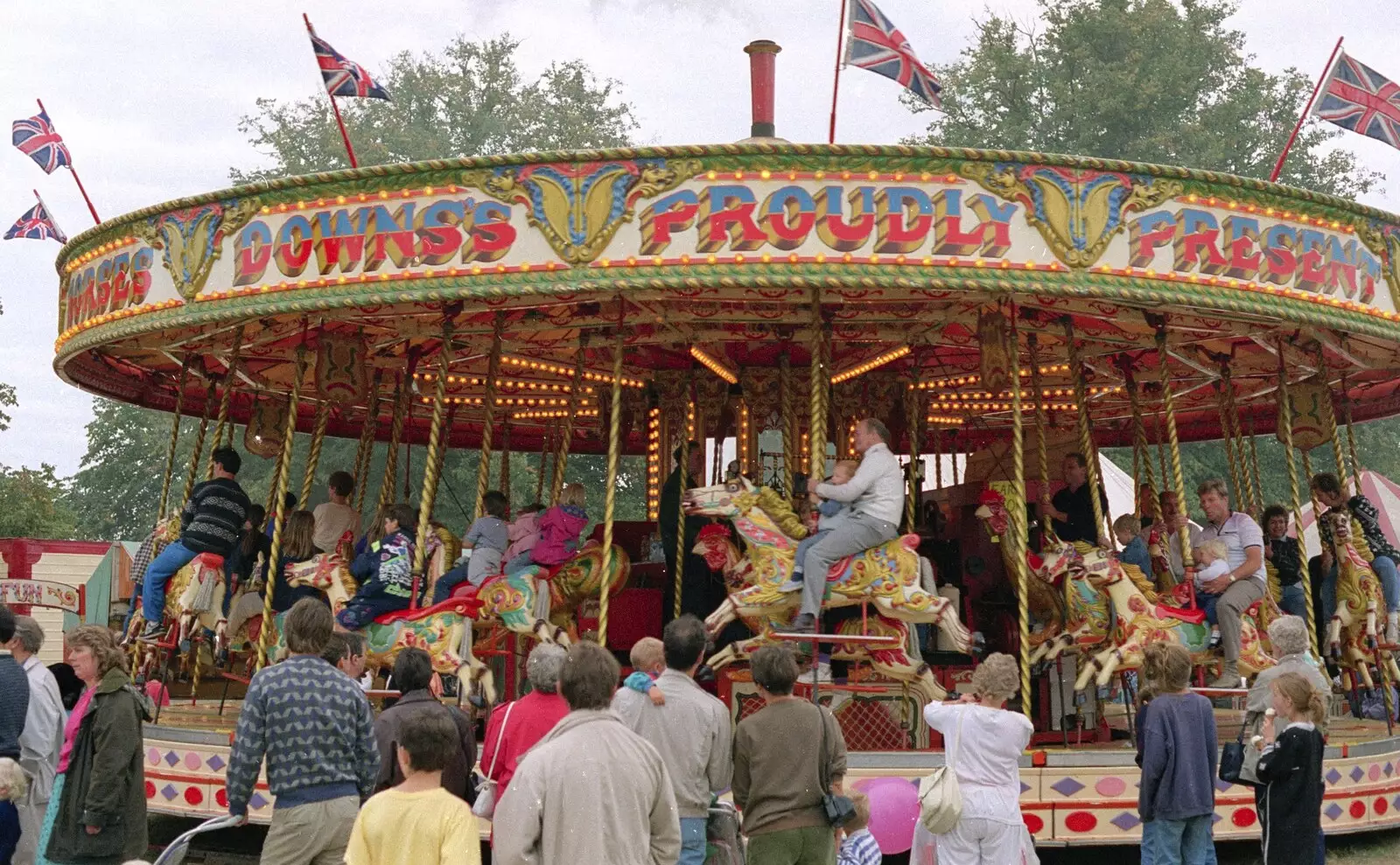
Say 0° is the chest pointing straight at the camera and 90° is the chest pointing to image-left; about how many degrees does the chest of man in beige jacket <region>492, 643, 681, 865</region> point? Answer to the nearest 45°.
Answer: approximately 180°

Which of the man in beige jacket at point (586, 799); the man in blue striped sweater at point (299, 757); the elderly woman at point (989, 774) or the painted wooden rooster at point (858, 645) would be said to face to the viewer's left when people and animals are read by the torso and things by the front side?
the painted wooden rooster

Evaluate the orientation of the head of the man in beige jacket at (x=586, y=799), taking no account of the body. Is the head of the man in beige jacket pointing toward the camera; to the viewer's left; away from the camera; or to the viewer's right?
away from the camera

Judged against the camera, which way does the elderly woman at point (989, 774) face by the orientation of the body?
away from the camera

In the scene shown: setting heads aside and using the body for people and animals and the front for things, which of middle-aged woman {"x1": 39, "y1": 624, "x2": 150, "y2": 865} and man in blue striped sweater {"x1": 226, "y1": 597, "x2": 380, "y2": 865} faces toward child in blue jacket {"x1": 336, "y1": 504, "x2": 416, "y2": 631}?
the man in blue striped sweater

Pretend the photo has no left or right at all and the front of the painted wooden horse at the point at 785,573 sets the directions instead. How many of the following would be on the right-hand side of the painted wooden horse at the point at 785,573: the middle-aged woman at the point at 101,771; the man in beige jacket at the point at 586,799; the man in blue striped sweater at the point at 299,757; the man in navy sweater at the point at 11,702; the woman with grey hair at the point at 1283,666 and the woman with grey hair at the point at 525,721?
0

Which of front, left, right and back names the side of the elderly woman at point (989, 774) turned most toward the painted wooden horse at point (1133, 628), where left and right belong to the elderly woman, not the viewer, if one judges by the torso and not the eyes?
front

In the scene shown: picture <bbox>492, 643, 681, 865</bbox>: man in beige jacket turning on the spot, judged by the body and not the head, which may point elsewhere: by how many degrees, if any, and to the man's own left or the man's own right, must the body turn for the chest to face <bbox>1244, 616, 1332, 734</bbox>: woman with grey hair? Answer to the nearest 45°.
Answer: approximately 45° to the man's own right

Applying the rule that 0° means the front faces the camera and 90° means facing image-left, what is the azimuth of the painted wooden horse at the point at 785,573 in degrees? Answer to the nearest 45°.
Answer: approximately 90°

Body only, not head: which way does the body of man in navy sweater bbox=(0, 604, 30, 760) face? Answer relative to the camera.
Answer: away from the camera

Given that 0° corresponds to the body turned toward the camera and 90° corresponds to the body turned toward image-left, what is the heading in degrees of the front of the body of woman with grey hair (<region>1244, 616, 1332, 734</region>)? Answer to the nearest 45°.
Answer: approximately 180°

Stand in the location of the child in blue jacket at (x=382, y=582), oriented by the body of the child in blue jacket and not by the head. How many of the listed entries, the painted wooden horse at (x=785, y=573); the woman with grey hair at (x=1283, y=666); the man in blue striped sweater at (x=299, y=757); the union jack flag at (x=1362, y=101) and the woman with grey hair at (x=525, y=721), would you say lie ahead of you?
0

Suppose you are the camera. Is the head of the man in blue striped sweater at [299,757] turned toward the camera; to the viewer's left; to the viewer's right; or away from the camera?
away from the camera

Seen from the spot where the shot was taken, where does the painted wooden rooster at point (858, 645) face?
facing to the left of the viewer

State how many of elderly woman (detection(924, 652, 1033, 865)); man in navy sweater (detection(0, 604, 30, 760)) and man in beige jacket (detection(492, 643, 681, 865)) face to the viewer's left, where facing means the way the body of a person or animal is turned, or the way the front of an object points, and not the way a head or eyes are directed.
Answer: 0

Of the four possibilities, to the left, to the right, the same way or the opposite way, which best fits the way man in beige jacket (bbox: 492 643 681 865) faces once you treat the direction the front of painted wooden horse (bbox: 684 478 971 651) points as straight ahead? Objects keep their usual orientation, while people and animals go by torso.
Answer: to the right
